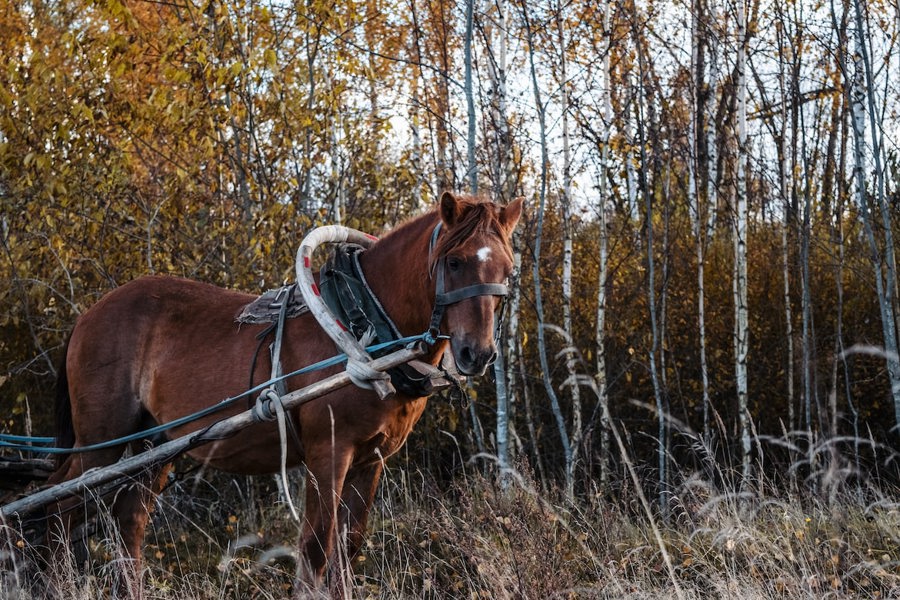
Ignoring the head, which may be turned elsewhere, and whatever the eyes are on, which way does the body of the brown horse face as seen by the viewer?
to the viewer's right

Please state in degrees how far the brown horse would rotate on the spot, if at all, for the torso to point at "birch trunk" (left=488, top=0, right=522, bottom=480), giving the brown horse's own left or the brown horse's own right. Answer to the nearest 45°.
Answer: approximately 45° to the brown horse's own left

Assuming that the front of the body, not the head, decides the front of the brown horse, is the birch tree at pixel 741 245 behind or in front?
in front
